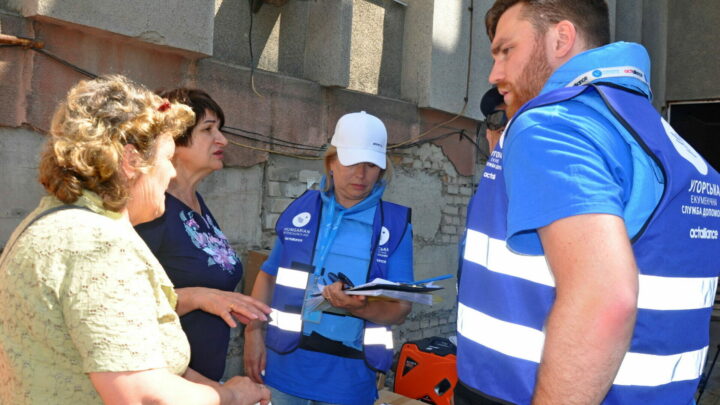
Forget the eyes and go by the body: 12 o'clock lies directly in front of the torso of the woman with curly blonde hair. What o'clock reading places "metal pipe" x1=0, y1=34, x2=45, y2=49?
The metal pipe is roughly at 10 o'clock from the woman with curly blonde hair.

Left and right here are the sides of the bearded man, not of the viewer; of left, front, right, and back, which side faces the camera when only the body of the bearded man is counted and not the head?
left

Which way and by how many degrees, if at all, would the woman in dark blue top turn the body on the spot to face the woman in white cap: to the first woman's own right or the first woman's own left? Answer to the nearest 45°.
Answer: approximately 45° to the first woman's own left

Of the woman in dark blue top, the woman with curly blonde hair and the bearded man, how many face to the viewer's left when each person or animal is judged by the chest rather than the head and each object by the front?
1

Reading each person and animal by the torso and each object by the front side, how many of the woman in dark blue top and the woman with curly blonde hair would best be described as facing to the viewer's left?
0

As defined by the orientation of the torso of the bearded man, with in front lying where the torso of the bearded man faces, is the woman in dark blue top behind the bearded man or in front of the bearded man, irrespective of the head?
in front

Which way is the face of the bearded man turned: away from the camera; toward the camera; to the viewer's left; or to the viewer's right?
to the viewer's left

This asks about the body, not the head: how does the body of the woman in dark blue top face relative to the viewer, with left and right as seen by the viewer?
facing the viewer and to the right of the viewer

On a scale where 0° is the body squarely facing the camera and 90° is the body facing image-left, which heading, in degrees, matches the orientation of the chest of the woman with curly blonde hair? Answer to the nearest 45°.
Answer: approximately 225°

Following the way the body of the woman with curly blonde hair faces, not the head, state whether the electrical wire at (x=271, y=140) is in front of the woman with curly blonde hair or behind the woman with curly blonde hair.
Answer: in front

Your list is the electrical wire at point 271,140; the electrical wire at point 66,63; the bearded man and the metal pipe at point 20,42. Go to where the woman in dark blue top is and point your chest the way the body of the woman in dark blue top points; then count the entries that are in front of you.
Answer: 1

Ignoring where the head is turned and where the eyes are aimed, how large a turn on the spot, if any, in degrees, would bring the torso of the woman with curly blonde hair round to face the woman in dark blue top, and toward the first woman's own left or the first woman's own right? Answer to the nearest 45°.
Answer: approximately 45° to the first woman's own left

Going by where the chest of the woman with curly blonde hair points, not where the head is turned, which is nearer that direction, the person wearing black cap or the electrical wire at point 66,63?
the person wearing black cap

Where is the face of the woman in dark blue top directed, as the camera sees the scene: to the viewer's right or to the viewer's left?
to the viewer's right

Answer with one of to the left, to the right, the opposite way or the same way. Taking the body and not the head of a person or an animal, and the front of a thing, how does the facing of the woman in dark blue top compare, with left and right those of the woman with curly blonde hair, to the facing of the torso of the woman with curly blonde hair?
to the right

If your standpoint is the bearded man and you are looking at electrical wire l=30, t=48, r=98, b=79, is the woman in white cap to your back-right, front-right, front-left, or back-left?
front-right

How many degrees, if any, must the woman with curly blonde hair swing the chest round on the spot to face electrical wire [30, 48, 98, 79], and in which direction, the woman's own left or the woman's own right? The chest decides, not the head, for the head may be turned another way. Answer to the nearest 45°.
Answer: approximately 45° to the woman's own left

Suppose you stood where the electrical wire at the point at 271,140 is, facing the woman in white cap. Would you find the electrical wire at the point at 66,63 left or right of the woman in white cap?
right
